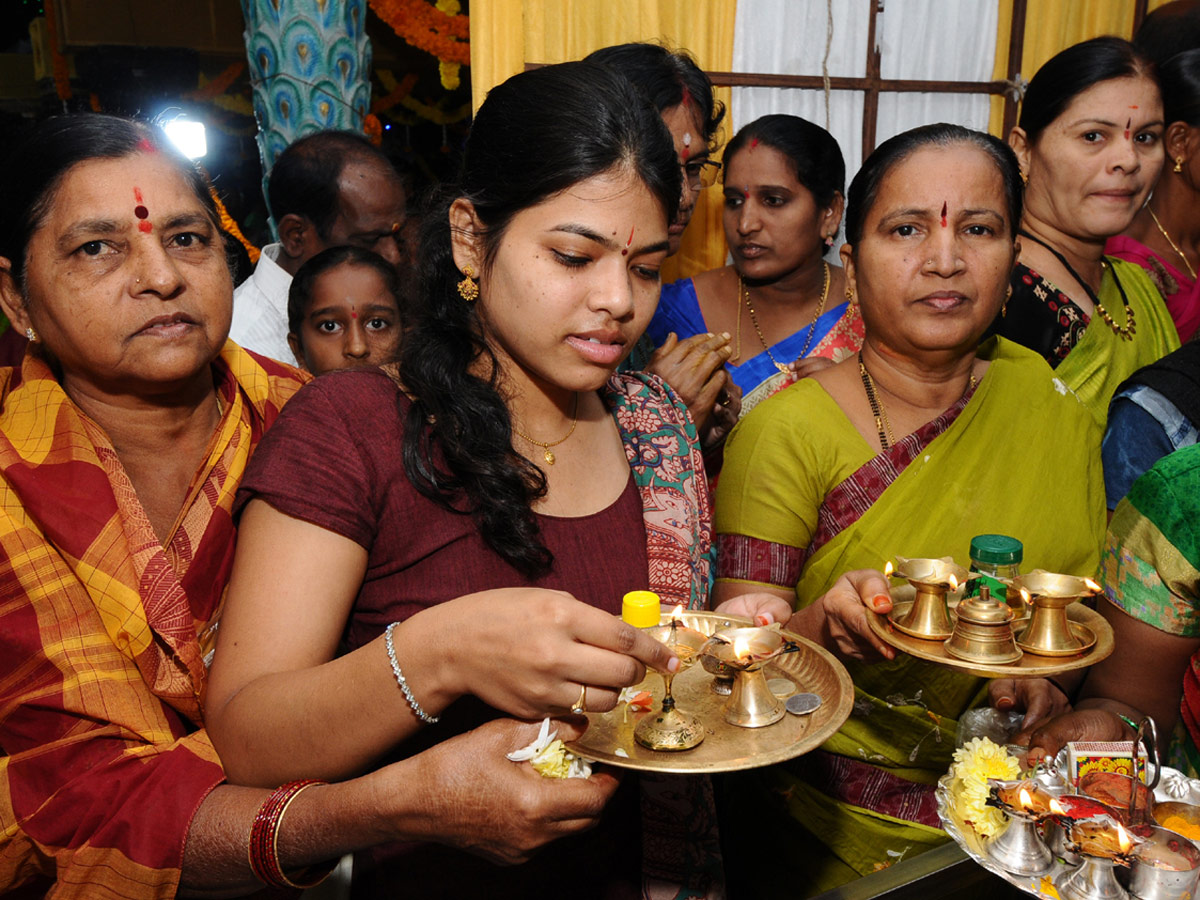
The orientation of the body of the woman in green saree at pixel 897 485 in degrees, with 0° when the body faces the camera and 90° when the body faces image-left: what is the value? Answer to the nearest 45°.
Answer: approximately 0°

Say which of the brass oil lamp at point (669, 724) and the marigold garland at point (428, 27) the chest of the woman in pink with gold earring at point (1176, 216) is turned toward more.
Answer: the brass oil lamp

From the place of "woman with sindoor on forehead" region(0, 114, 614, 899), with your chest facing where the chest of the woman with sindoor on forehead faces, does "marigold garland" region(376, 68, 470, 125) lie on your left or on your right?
on your left

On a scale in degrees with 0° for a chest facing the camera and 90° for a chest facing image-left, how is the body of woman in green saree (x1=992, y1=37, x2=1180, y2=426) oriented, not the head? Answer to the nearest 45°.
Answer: approximately 315°

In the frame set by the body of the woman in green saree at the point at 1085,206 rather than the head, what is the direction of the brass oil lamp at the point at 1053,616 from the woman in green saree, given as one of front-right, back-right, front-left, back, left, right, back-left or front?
front-right

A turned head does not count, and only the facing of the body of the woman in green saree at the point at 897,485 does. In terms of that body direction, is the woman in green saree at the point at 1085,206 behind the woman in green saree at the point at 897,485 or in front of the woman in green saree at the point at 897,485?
behind

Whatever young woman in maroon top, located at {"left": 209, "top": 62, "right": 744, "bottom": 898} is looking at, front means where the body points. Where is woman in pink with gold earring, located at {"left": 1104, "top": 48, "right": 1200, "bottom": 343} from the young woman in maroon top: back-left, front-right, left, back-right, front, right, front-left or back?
left

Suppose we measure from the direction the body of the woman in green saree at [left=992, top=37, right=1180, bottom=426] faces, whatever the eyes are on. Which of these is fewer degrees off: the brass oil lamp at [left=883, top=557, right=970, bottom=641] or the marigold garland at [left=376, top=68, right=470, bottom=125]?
the brass oil lamp
